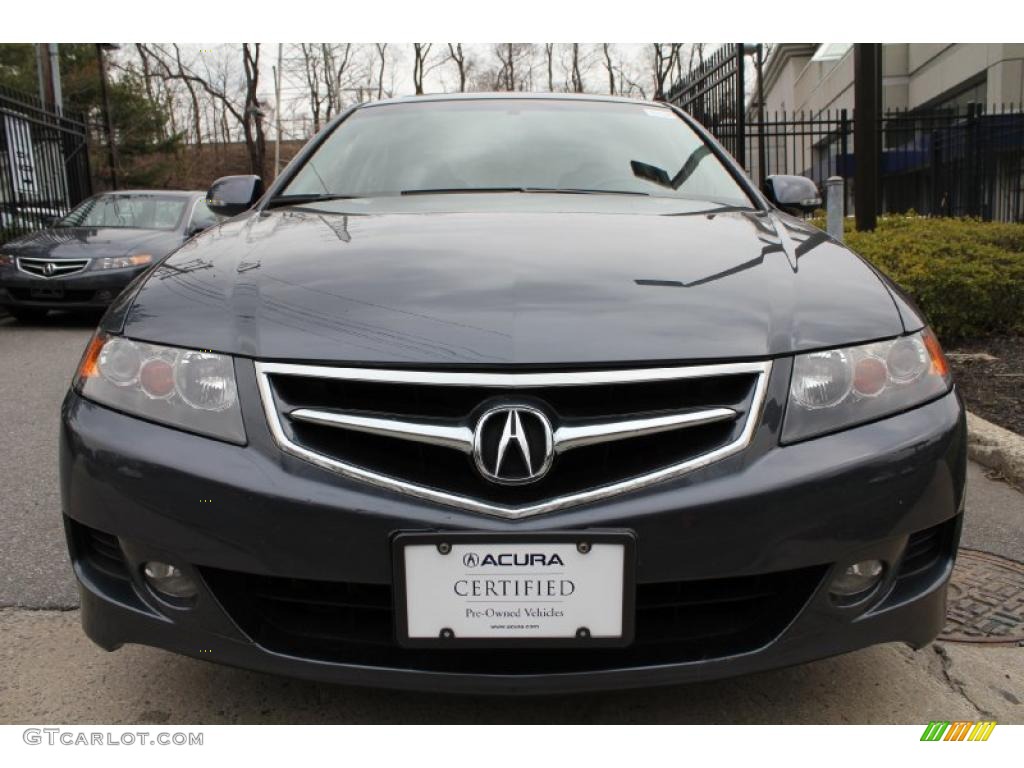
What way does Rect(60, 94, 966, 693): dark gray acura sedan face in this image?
toward the camera

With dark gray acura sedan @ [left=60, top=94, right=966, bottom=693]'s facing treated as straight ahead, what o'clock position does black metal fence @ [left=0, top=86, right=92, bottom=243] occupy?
The black metal fence is roughly at 5 o'clock from the dark gray acura sedan.

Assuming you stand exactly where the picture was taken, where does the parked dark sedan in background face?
facing the viewer and to the left of the viewer

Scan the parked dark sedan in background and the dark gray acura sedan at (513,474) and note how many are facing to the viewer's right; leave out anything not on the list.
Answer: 0

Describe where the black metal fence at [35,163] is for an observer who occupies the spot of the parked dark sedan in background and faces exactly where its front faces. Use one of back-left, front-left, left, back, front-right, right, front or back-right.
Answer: back-right

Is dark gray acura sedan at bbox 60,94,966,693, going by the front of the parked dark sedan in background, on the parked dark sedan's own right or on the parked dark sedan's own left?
on the parked dark sedan's own left

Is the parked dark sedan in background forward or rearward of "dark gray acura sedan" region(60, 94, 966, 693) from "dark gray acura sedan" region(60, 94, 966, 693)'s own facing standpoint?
rearward

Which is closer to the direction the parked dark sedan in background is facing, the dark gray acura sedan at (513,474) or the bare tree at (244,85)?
the dark gray acura sedan

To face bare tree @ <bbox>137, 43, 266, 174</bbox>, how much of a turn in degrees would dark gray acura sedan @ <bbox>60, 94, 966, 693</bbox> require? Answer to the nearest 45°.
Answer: approximately 180°

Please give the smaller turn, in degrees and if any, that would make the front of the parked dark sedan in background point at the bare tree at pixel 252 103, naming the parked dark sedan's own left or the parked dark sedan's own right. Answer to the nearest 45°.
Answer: approximately 135° to the parked dark sedan's own right
